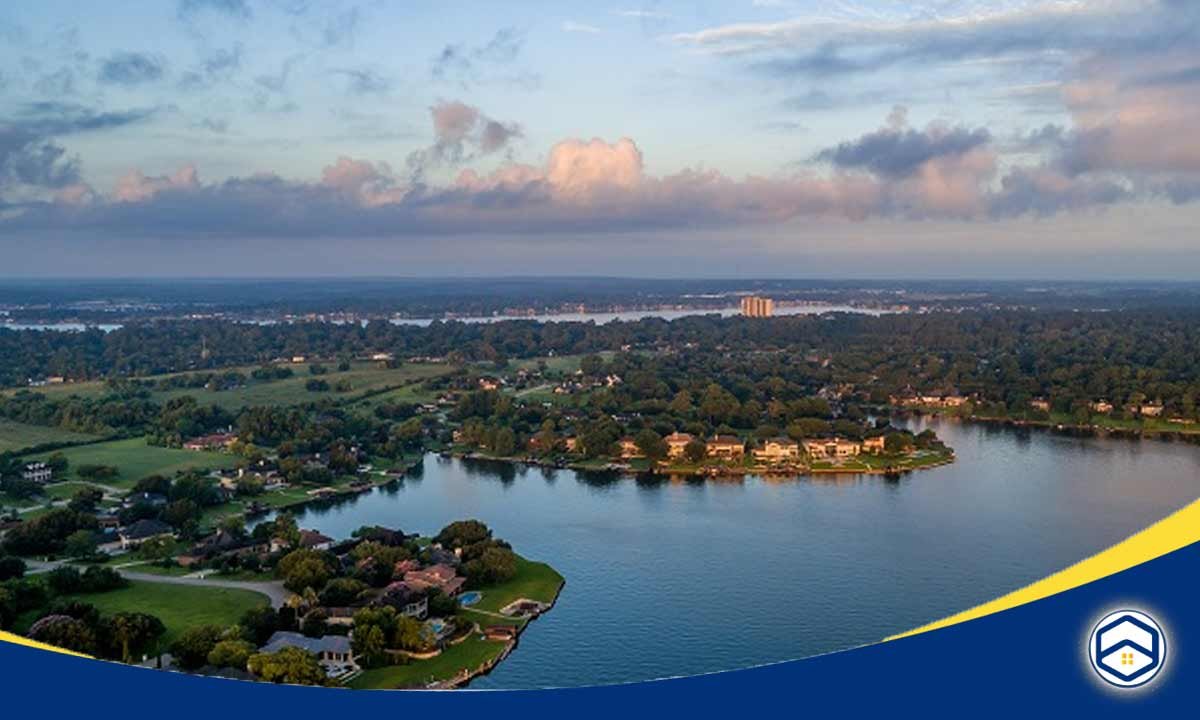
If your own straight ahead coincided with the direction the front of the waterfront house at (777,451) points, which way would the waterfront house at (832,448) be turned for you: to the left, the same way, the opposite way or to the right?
the same way

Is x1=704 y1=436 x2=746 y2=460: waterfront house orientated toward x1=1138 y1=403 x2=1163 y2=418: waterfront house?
no

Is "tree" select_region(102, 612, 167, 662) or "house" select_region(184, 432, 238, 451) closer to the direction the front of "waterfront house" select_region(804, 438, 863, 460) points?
the tree

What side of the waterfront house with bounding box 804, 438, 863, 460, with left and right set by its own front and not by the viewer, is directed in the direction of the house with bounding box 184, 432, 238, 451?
right

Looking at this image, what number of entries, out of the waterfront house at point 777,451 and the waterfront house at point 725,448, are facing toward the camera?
2

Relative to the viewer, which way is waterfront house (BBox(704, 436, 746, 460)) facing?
toward the camera

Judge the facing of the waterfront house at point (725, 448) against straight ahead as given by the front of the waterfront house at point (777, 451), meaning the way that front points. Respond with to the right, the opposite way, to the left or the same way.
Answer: the same way

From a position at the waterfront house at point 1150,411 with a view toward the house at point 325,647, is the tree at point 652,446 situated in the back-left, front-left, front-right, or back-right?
front-right

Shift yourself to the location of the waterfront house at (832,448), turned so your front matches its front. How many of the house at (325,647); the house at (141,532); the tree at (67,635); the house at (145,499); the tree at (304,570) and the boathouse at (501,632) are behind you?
0

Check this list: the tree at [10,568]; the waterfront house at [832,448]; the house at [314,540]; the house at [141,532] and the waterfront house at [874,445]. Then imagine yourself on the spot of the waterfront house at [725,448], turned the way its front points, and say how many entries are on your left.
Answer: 2

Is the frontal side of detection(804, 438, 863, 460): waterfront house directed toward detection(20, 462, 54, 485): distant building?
no

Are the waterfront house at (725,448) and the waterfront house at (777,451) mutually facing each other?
no

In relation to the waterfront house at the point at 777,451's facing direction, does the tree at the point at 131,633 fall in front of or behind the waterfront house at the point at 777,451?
in front

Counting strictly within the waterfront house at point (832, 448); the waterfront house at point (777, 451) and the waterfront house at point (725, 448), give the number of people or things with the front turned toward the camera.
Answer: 3

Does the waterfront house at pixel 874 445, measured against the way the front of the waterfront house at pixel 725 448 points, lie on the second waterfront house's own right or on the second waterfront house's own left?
on the second waterfront house's own left

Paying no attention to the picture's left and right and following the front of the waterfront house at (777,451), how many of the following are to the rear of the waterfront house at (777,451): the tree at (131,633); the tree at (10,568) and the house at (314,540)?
0

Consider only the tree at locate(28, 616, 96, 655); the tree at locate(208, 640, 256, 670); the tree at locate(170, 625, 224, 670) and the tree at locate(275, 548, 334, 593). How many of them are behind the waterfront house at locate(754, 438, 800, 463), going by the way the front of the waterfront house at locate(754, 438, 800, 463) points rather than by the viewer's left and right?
0

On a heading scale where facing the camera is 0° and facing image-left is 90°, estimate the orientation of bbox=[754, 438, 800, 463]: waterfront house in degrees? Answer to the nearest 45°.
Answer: approximately 0°
